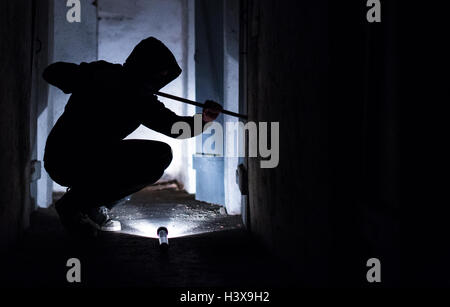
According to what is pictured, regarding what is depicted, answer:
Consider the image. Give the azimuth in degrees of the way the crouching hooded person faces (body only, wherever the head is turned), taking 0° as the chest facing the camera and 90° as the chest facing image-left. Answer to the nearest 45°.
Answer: approximately 270°

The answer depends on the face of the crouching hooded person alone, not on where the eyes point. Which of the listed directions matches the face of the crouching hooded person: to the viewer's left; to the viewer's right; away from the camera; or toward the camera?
to the viewer's right
